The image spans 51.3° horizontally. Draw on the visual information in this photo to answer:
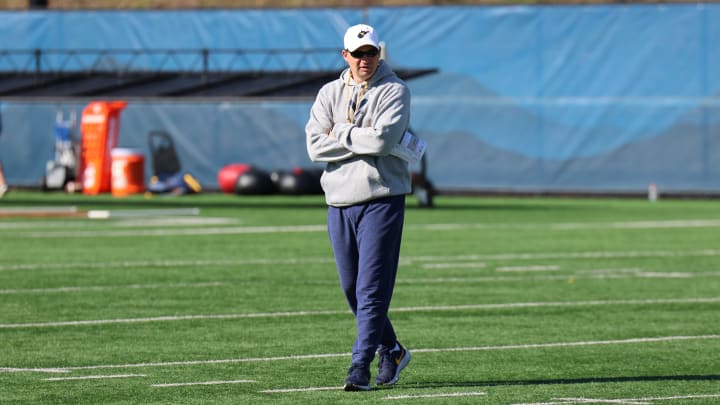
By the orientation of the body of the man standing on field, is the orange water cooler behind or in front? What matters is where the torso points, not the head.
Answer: behind

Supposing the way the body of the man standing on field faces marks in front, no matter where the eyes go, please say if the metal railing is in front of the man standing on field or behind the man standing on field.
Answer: behind

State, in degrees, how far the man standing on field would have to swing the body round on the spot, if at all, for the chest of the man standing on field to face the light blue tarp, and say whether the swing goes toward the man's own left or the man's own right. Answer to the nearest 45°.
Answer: approximately 180°

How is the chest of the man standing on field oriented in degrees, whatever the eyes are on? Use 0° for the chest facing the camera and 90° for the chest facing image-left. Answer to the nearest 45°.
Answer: approximately 0°
